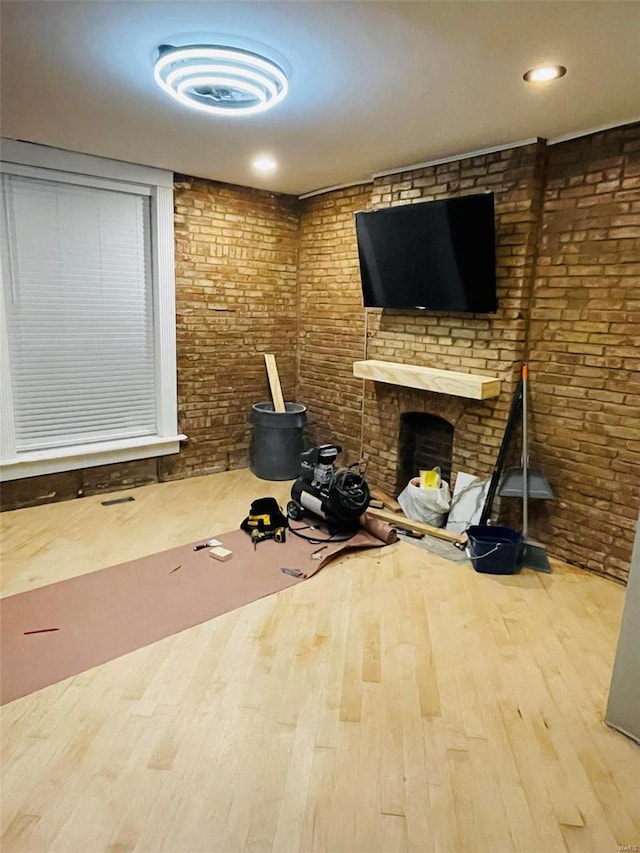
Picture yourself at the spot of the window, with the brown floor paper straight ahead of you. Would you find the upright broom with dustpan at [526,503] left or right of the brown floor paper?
left

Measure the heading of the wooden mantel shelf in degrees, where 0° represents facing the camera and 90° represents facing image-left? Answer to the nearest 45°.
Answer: approximately 45°

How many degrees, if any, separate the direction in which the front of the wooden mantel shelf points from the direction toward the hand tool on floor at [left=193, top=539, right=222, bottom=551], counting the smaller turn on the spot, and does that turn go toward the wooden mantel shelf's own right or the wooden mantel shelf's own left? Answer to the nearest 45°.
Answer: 0° — it already faces it
